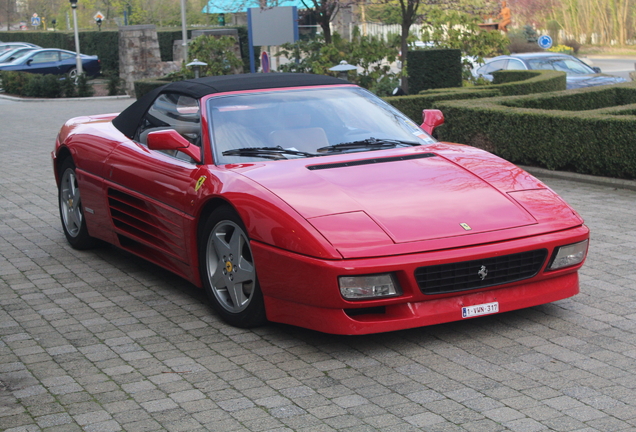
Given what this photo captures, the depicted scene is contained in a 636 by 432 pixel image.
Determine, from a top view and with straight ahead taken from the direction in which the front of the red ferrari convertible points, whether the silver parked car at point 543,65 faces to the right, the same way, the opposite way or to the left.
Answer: the same way

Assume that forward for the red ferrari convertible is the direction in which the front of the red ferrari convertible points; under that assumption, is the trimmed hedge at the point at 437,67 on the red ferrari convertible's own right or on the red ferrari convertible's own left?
on the red ferrari convertible's own left

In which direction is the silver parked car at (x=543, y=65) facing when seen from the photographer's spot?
facing the viewer and to the right of the viewer

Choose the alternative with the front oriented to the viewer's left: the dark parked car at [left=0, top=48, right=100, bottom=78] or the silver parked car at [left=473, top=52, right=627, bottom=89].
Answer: the dark parked car

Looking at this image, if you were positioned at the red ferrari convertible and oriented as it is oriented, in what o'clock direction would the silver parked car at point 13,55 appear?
The silver parked car is roughly at 7 o'clock from the red ferrari convertible.

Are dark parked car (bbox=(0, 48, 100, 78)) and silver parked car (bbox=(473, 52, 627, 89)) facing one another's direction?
no

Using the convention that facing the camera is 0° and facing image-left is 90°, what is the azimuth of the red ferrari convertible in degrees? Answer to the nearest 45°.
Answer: approximately 315°

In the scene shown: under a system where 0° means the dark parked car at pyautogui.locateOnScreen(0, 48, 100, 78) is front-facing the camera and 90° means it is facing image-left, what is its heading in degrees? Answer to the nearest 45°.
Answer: approximately 90°

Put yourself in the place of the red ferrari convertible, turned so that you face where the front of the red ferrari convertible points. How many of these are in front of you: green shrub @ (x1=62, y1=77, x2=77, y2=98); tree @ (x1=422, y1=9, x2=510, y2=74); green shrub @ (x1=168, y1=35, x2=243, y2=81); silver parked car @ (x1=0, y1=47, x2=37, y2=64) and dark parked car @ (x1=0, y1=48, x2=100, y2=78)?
0

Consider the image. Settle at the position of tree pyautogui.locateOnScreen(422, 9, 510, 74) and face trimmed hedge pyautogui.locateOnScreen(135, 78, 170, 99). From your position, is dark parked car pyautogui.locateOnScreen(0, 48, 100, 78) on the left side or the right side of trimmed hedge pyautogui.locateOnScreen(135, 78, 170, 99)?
right

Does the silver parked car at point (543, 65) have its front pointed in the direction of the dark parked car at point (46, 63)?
no
